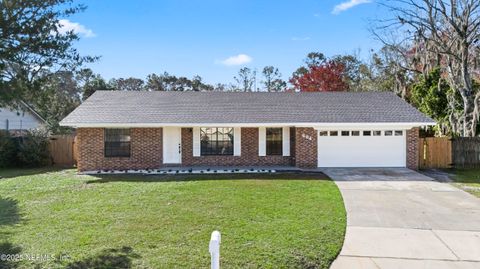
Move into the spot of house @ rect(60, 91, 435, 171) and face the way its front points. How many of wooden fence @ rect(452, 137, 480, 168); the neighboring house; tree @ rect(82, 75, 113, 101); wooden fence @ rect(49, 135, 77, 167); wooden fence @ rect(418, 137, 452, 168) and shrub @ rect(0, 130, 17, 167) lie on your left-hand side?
2

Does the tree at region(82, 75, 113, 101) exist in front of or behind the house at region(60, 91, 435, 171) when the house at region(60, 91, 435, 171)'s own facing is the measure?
behind

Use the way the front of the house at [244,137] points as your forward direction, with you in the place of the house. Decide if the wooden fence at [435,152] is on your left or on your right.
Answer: on your left

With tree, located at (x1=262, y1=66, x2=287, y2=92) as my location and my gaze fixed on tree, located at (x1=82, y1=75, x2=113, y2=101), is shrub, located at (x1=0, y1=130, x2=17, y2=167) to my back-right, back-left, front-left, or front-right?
front-left

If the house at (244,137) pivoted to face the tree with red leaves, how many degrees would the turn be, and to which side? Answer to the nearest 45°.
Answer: approximately 180°

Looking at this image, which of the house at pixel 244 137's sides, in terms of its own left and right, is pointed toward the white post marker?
front

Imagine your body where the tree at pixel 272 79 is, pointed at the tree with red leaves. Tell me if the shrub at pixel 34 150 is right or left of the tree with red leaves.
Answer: right

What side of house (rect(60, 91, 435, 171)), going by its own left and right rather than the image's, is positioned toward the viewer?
front

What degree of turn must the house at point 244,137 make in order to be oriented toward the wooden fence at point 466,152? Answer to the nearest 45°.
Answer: approximately 90° to its left

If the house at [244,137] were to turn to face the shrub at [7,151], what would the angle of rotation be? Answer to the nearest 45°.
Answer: approximately 90° to its right

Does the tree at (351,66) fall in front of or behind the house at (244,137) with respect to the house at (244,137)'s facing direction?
behind

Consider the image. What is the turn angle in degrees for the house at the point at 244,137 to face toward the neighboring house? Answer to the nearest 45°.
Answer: approximately 135° to its right

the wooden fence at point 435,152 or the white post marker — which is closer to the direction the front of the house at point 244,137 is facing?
the white post marker
